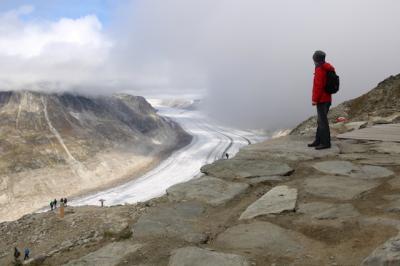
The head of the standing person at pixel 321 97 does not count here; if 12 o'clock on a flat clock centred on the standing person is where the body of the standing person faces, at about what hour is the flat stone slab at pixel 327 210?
The flat stone slab is roughly at 9 o'clock from the standing person.

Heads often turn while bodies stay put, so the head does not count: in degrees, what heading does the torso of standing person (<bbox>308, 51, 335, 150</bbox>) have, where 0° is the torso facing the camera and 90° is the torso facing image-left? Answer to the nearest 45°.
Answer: approximately 90°

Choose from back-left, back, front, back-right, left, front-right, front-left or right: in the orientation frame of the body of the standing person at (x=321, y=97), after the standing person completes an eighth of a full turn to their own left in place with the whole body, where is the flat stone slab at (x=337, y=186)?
front-left

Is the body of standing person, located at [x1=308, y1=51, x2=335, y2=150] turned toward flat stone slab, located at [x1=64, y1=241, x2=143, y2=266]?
no

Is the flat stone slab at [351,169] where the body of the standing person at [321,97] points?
no

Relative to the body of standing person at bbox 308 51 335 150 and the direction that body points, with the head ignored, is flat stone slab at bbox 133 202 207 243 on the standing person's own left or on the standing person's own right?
on the standing person's own left

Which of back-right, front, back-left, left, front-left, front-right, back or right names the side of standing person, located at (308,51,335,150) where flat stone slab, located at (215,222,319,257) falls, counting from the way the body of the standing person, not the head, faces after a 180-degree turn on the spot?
right

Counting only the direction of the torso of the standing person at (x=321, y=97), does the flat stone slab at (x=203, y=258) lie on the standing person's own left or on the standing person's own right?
on the standing person's own left

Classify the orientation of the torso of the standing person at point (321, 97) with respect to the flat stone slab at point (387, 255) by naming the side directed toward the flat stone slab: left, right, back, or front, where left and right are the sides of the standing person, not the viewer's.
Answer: left

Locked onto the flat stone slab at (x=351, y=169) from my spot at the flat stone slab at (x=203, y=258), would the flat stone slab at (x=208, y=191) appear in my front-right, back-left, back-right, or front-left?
front-left

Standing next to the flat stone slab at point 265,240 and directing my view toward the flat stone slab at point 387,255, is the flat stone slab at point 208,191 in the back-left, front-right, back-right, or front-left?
back-left

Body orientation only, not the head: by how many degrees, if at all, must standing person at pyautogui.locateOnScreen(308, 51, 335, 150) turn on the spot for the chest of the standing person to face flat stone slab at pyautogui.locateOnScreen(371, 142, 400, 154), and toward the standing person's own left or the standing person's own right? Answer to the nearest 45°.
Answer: approximately 180°

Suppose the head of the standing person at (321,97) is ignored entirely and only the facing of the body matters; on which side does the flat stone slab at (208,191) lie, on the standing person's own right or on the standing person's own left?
on the standing person's own left

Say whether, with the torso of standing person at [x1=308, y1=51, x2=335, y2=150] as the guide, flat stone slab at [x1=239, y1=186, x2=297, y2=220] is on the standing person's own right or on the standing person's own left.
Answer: on the standing person's own left

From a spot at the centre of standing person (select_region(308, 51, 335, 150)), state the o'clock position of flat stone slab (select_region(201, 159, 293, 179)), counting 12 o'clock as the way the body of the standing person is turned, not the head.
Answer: The flat stone slab is roughly at 10 o'clock from the standing person.
